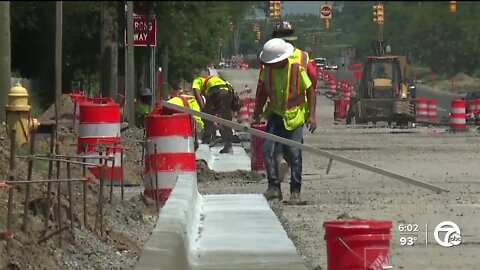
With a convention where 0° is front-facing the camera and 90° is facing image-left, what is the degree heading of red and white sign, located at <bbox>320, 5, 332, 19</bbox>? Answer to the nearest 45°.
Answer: approximately 0°

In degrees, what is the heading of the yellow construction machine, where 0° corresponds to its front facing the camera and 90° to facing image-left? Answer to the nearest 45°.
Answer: approximately 0°

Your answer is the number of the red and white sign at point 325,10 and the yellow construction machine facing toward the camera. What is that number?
2

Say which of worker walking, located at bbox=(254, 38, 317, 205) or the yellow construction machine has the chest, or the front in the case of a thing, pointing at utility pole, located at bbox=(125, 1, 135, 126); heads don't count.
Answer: the yellow construction machine

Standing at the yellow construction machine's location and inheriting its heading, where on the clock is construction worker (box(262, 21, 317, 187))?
The construction worker is roughly at 12 o'clock from the yellow construction machine.

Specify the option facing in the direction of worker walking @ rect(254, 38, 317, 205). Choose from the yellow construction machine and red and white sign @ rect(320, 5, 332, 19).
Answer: the yellow construction machine
